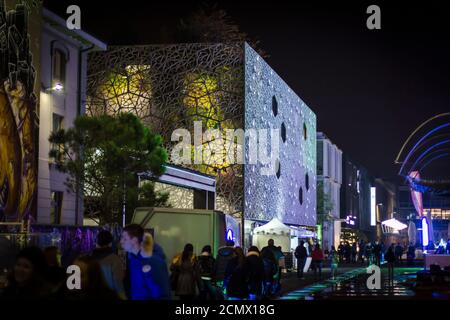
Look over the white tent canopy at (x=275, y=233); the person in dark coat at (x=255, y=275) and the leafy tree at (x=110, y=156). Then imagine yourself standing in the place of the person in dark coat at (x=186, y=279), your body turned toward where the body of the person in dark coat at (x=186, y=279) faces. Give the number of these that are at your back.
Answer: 0

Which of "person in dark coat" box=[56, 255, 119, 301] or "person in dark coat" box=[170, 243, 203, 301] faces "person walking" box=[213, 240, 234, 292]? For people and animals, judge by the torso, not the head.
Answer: "person in dark coat" box=[170, 243, 203, 301]

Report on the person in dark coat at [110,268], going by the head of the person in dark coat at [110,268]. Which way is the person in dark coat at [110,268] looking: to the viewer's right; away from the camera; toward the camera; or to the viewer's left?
away from the camera

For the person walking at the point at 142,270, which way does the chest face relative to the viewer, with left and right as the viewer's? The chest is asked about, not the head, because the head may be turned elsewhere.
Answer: facing to the left of the viewer

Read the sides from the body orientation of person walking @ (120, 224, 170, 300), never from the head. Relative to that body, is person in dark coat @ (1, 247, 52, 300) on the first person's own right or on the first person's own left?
on the first person's own left

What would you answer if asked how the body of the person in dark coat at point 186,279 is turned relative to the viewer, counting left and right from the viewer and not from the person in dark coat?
facing away from the viewer

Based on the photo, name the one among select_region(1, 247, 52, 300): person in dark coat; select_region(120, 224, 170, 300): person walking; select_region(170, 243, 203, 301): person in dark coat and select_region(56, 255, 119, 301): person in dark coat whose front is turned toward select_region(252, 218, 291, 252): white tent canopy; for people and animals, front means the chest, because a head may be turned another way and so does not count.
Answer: select_region(170, 243, 203, 301): person in dark coat

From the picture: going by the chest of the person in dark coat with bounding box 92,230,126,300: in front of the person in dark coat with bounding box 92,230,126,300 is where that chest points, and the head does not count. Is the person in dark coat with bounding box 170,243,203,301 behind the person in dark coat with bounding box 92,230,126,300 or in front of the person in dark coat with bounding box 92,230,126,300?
in front

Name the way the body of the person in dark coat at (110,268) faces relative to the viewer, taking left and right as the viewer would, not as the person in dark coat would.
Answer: facing away from the viewer
